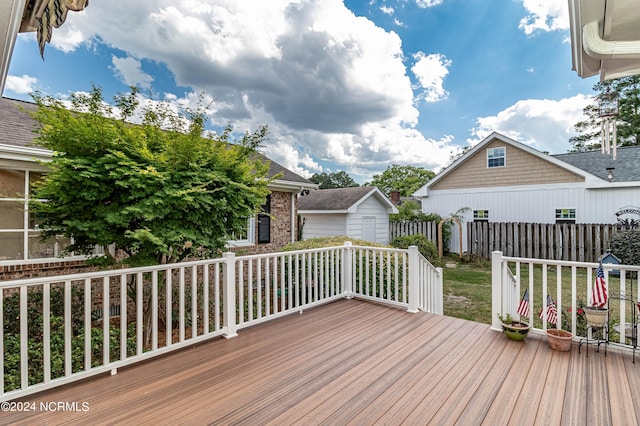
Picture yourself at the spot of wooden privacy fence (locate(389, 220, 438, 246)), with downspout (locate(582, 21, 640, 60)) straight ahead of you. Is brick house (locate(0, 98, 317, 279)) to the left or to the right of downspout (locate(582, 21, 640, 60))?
right

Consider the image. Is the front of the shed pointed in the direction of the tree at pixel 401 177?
no

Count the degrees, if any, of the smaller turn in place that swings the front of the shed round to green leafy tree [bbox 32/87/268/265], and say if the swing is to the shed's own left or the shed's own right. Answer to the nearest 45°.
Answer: approximately 45° to the shed's own right

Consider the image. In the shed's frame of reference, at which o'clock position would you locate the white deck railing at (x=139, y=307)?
The white deck railing is roughly at 2 o'clock from the shed.

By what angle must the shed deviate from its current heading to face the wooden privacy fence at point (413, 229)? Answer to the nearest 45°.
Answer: approximately 45° to its left

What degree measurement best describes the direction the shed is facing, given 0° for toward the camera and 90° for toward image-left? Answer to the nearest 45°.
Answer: approximately 315°

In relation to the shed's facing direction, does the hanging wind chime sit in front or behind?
in front

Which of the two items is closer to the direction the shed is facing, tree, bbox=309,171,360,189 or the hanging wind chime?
the hanging wind chime

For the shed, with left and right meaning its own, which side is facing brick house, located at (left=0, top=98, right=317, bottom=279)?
right

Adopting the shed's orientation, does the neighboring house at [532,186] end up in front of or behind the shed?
in front

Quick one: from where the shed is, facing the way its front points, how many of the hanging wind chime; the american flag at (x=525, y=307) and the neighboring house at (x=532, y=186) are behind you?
0

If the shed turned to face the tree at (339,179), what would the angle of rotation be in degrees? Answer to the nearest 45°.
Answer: approximately 135° to its left

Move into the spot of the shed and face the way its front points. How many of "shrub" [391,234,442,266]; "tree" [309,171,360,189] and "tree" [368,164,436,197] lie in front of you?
1
